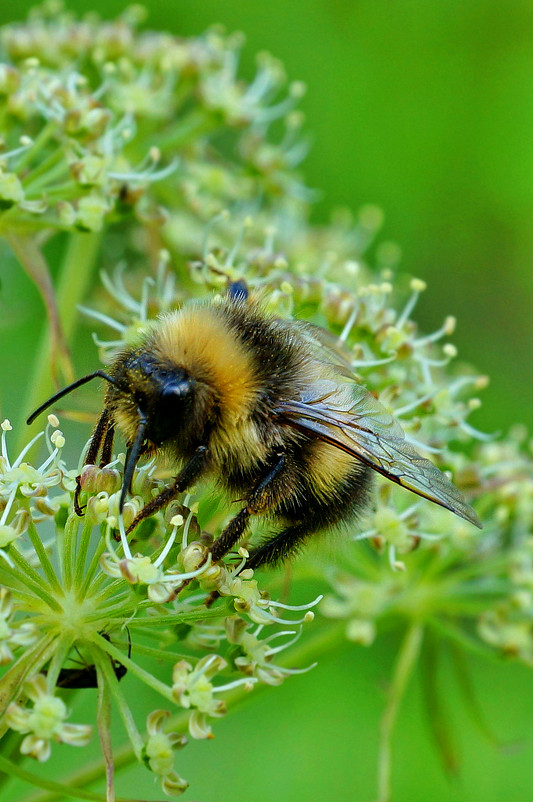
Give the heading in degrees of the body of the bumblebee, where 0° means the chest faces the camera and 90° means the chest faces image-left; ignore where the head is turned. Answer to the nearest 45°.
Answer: approximately 45°
